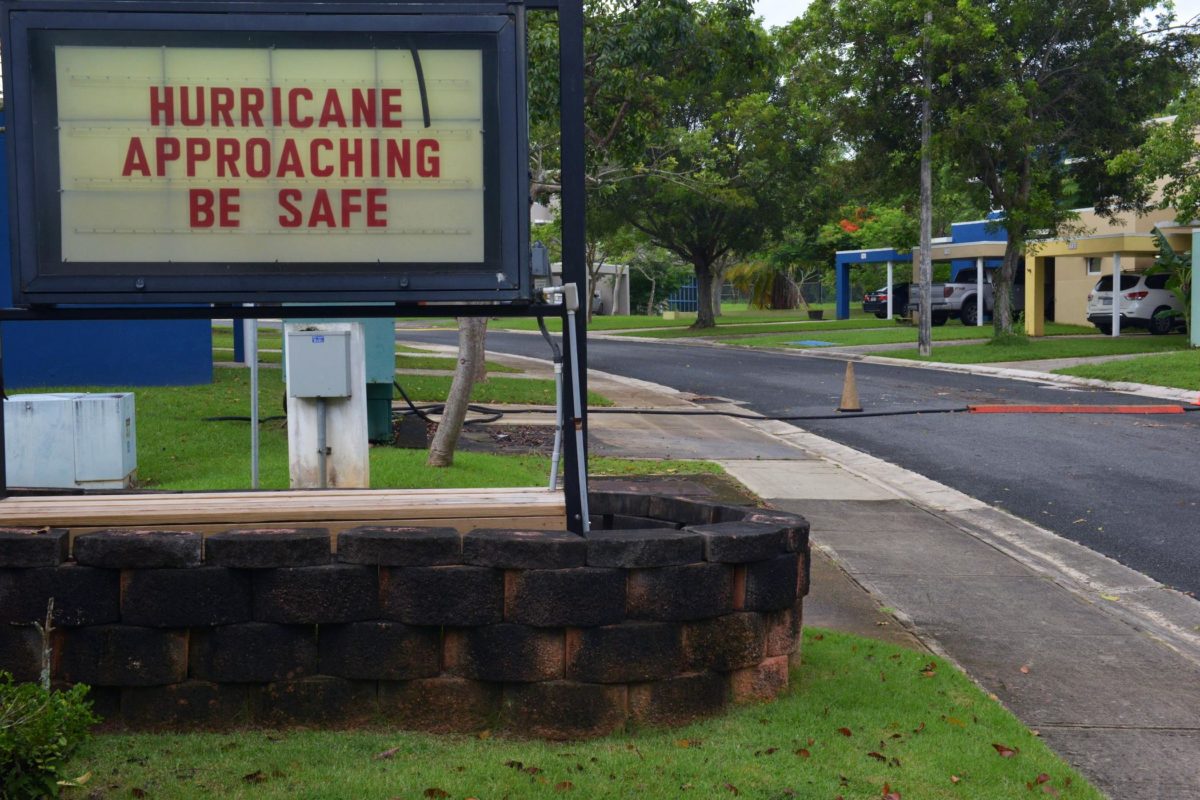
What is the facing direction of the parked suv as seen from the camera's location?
facing away from the viewer and to the right of the viewer

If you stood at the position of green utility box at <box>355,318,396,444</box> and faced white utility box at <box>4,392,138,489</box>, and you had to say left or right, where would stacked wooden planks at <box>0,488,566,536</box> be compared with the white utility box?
left

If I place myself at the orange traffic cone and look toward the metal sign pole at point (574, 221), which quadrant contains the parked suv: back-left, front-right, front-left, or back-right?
back-left

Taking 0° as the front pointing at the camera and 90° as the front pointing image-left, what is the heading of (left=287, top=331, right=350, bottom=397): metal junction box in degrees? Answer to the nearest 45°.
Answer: approximately 0°

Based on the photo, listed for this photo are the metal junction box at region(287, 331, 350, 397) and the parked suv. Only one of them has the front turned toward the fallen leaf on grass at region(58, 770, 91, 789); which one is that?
the metal junction box

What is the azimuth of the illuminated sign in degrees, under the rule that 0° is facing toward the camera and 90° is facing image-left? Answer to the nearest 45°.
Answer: approximately 0°

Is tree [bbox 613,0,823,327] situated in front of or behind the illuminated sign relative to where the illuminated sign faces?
behind

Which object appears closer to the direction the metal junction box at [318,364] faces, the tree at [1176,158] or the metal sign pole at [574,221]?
the metal sign pole

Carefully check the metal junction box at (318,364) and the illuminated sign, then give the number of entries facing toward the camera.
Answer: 2

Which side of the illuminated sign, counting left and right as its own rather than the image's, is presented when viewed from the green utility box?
back

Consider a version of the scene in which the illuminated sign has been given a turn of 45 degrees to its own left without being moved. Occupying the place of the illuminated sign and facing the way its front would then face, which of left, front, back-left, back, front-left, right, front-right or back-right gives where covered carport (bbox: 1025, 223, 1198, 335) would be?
left

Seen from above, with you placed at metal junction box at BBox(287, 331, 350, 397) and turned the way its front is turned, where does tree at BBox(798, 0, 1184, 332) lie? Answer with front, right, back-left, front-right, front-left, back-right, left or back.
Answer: back-left
